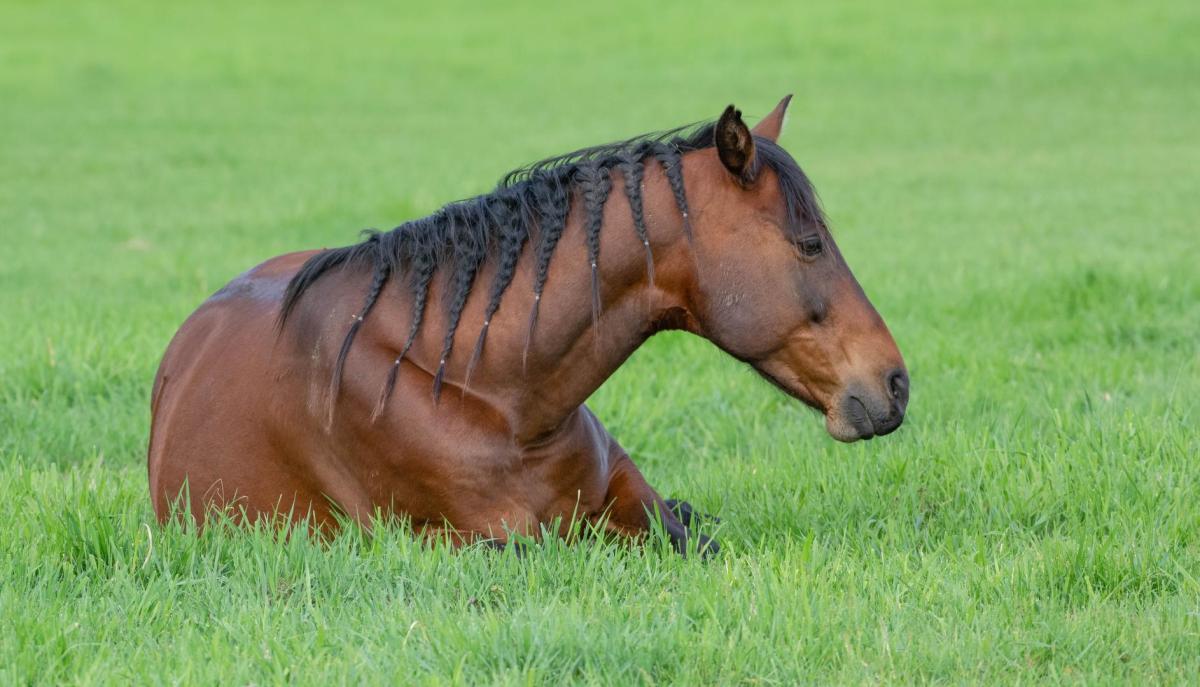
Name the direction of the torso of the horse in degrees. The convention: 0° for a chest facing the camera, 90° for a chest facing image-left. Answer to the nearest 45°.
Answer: approximately 315°
